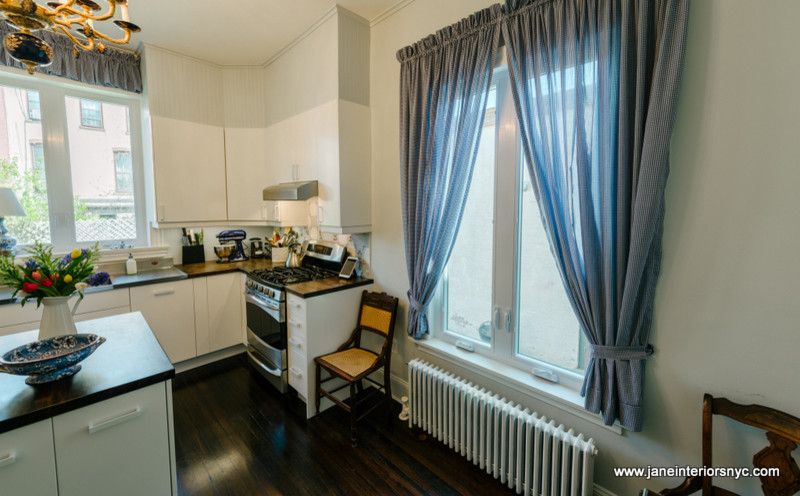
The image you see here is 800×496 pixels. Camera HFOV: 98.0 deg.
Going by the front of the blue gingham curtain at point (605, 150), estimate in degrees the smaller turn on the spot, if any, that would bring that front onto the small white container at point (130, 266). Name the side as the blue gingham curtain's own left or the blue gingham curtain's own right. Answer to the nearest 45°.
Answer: approximately 45° to the blue gingham curtain's own right

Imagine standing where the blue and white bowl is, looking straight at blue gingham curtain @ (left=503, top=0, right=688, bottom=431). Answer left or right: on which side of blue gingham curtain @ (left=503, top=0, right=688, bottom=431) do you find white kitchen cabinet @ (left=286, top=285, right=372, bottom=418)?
left
